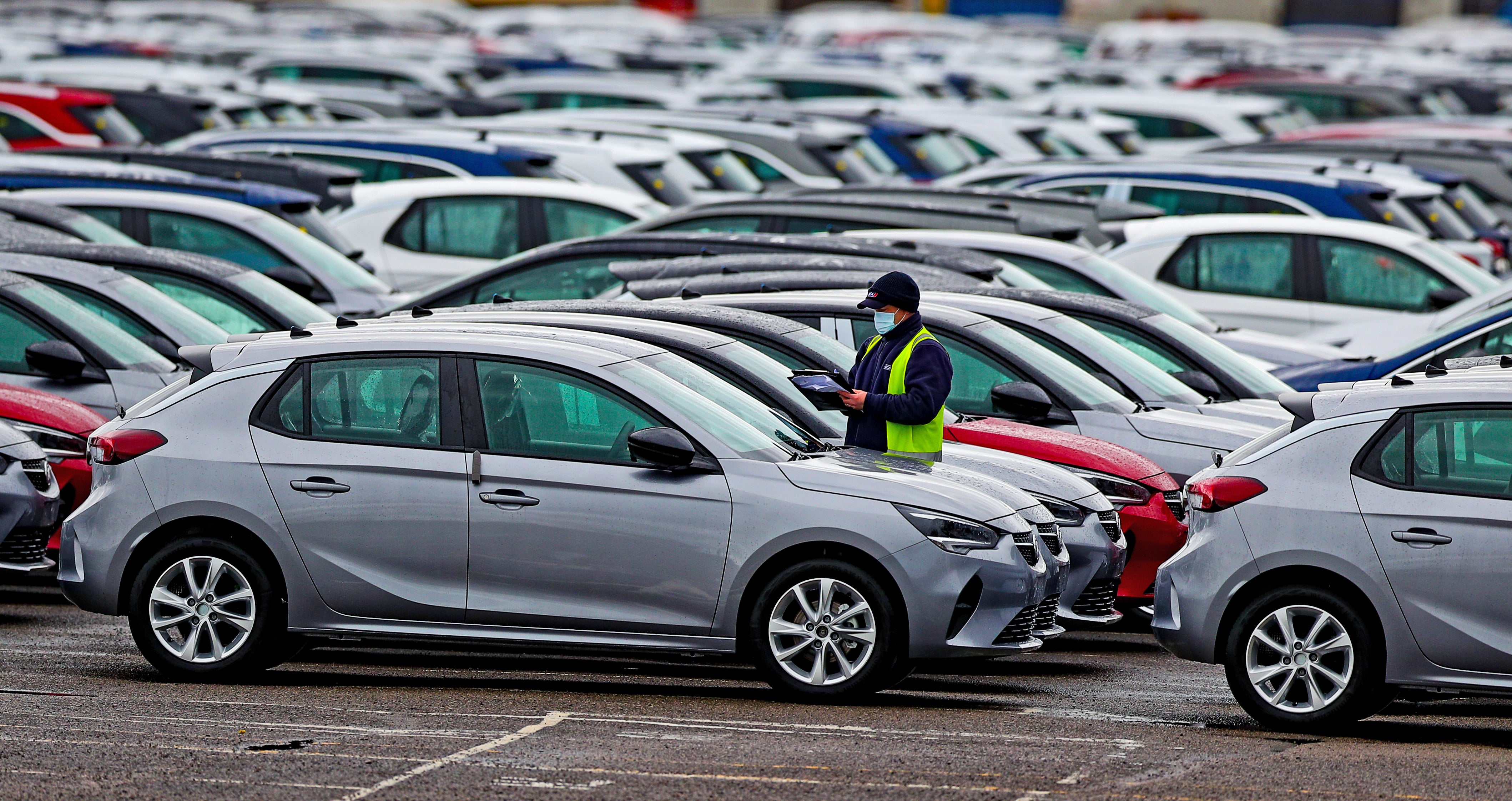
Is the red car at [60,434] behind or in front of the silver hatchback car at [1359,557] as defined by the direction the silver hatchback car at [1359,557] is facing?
behind

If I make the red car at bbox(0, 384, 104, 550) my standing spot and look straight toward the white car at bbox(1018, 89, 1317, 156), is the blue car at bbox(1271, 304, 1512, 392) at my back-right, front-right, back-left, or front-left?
front-right

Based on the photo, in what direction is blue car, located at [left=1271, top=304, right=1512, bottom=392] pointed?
to the viewer's left

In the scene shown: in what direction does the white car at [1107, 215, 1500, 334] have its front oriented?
to the viewer's right

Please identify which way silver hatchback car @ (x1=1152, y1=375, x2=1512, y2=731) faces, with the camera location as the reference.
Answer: facing to the right of the viewer

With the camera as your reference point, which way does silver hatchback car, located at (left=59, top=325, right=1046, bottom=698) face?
facing to the right of the viewer

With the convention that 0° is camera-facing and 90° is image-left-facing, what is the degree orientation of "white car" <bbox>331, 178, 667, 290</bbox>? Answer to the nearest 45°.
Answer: approximately 270°

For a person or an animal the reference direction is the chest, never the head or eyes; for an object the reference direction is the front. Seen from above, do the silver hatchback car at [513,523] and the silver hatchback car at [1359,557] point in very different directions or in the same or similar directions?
same or similar directions

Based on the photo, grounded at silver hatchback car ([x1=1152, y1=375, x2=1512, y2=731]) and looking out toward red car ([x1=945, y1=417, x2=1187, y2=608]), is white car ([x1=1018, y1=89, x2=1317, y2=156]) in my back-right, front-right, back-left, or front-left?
front-right

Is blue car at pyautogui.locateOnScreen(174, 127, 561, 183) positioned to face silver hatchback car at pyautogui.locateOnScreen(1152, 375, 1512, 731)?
no
